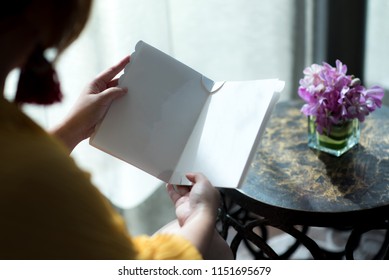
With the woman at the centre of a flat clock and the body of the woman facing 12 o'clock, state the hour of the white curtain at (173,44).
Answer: The white curtain is roughly at 11 o'clock from the woman.

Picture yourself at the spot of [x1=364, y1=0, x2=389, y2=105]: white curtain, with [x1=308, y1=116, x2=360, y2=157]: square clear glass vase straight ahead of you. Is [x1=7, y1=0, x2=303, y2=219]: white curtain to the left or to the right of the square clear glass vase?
right

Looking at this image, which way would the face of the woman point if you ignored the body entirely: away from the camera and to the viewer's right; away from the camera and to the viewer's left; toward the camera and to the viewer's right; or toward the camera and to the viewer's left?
away from the camera and to the viewer's right

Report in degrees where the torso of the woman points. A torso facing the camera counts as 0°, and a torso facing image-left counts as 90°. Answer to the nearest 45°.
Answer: approximately 225°

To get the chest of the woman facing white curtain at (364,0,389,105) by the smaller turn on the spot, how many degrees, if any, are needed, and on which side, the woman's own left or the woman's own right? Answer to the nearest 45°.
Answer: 0° — they already face it

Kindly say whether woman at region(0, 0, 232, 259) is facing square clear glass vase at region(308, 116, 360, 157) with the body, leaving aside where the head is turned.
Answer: yes
